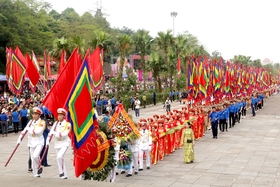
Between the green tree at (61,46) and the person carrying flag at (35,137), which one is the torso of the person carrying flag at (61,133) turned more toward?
the person carrying flag

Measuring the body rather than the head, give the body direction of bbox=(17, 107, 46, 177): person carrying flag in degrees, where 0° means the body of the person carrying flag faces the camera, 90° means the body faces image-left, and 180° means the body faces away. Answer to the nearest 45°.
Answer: approximately 45°

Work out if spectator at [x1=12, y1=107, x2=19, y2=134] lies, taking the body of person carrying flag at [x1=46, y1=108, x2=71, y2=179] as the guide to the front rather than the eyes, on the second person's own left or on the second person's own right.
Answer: on the second person's own right

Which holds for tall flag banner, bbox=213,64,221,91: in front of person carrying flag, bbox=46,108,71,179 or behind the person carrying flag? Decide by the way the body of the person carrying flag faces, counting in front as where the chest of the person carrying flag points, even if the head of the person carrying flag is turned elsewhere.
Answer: behind

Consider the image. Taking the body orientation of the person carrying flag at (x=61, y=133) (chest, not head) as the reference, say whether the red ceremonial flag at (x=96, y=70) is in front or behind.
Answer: behind

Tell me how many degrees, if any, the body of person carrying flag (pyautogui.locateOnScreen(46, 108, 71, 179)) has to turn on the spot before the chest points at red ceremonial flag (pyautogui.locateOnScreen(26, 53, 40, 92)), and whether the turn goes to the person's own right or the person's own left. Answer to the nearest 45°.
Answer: approximately 135° to the person's own right

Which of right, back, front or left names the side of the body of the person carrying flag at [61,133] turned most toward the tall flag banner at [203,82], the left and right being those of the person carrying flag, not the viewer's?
back

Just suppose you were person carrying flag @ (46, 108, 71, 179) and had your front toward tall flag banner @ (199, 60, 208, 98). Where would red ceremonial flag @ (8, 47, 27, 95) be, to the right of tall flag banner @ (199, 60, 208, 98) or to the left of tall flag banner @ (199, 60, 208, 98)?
left

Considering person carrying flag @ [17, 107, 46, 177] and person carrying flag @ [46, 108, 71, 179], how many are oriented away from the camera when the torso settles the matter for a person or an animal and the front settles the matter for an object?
0

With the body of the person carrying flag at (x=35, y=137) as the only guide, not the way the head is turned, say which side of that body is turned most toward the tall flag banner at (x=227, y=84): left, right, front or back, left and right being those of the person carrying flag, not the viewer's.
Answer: back

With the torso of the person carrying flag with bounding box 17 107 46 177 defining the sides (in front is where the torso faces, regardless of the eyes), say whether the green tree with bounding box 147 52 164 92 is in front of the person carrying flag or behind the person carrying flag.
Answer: behind

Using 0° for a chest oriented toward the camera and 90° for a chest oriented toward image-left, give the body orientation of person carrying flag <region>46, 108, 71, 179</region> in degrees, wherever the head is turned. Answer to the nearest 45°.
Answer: approximately 45°
